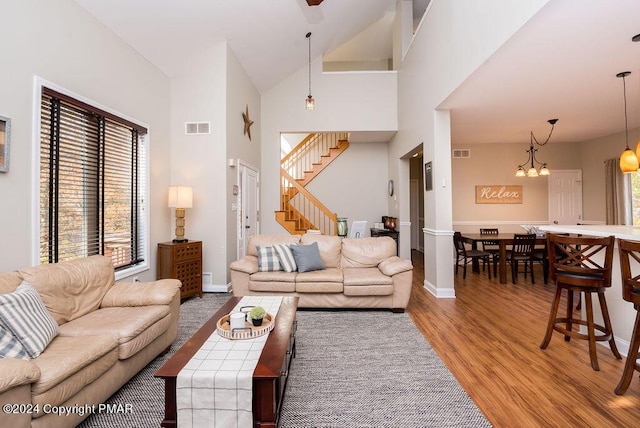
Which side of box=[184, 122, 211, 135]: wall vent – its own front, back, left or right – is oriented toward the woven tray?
front

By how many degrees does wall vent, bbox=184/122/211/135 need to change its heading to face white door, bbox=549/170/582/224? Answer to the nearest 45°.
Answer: approximately 90° to its left

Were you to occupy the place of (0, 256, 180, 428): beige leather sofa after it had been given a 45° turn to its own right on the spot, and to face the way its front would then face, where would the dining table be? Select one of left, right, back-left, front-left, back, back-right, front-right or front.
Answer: left

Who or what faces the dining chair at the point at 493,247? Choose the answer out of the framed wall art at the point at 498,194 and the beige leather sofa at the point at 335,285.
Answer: the framed wall art

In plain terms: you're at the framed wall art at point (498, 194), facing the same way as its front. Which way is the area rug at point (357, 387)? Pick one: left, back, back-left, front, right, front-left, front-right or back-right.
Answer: front

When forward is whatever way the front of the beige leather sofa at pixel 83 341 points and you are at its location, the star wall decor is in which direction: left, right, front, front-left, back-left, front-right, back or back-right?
left

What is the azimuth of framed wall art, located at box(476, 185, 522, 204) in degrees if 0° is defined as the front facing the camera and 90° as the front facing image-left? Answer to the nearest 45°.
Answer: approximately 0°

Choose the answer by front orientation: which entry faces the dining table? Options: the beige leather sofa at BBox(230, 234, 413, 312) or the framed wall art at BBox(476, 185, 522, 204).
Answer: the framed wall art

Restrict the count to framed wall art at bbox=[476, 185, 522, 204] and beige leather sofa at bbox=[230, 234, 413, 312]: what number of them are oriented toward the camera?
2

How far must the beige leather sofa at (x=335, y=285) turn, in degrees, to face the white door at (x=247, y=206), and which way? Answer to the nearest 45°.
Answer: approximately 135° to its right

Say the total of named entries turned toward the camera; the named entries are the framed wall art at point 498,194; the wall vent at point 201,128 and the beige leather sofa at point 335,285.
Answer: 3

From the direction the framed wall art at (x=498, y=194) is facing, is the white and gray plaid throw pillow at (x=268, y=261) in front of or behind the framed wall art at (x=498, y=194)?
in front

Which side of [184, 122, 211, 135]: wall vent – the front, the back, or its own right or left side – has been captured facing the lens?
front

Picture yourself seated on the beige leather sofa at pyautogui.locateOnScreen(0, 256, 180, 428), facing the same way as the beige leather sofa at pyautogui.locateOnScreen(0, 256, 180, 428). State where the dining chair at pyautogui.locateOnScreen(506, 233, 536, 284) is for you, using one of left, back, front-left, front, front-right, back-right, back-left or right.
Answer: front-left

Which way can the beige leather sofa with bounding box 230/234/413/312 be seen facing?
toward the camera

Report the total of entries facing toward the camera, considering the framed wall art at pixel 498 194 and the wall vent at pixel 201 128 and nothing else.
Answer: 2
